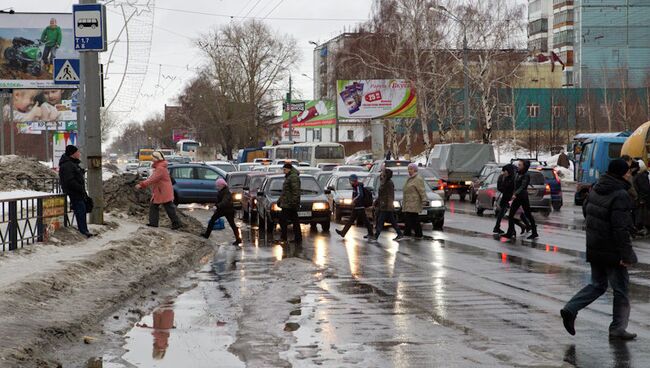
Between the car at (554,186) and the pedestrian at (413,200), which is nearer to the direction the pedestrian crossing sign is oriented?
the pedestrian

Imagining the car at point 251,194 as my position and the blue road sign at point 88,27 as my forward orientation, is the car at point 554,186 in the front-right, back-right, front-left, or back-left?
back-left

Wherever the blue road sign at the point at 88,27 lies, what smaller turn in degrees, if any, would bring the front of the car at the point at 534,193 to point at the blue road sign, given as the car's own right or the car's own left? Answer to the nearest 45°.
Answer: approximately 135° to the car's own left

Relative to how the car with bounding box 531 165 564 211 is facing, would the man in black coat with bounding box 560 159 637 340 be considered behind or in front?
behind

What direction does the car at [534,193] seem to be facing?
away from the camera

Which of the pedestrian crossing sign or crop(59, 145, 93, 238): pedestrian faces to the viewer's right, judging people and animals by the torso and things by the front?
the pedestrian

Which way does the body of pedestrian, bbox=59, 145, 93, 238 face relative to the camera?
to the viewer's right

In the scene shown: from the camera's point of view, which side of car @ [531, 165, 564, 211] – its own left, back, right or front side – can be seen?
back

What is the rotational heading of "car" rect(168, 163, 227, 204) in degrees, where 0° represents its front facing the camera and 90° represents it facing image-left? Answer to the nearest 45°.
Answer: approximately 270°

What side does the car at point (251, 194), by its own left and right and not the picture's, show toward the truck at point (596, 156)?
left
